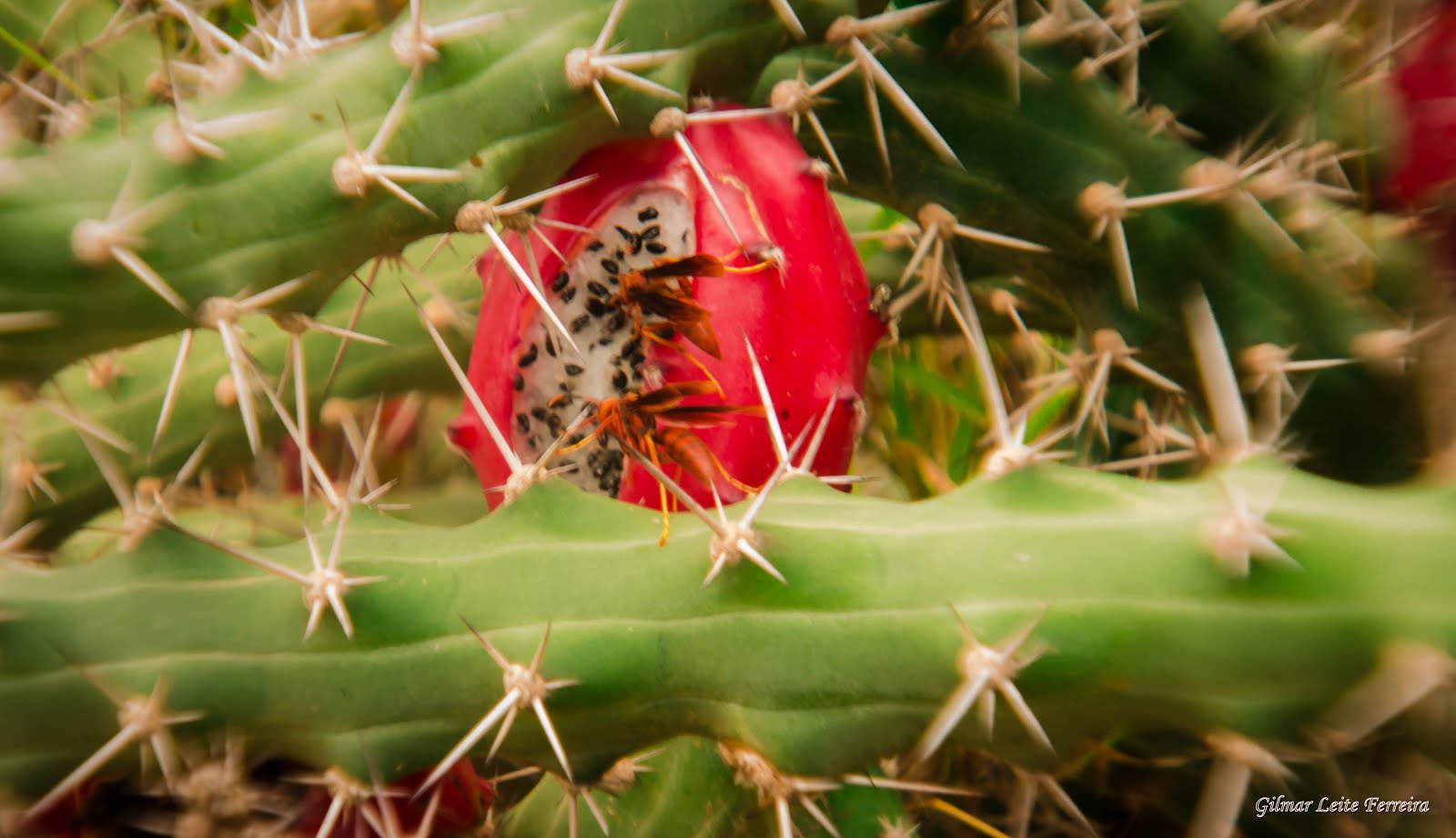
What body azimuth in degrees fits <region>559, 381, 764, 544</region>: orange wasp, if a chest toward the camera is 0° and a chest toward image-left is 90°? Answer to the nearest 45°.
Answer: approximately 90°
